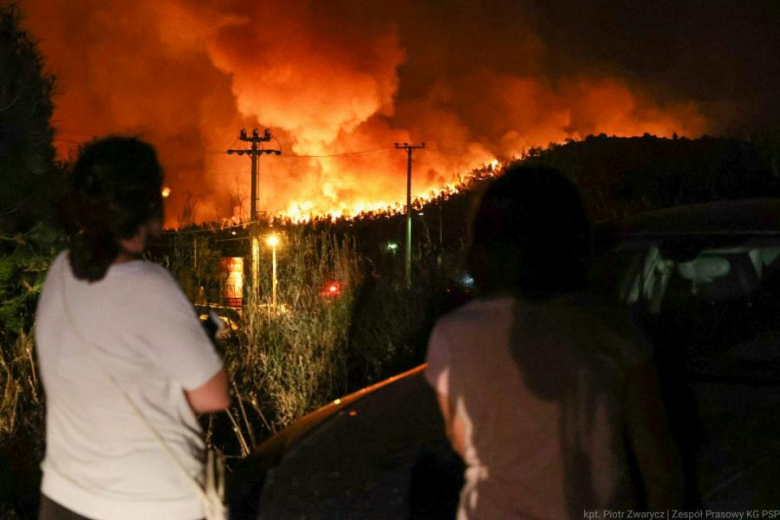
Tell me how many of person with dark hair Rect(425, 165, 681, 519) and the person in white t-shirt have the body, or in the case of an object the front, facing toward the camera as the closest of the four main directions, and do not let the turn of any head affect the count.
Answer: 0

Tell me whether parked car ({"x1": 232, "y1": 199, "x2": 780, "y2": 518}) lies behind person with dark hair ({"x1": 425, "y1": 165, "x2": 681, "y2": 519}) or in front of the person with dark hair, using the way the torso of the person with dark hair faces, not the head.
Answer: in front

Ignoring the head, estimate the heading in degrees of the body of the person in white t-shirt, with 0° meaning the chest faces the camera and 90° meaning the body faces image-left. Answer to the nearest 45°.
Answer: approximately 225°

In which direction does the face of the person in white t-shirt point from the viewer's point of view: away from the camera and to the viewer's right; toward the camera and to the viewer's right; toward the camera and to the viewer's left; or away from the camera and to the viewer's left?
away from the camera and to the viewer's right

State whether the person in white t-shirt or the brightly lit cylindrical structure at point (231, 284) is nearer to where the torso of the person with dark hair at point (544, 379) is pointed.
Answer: the brightly lit cylindrical structure

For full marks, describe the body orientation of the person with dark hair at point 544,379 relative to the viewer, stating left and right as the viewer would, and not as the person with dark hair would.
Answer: facing away from the viewer

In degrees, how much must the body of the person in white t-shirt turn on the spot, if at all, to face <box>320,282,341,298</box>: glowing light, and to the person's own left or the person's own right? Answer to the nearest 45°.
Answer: approximately 45° to the person's own left

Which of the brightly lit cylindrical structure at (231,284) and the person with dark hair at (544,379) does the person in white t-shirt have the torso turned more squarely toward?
the brightly lit cylindrical structure

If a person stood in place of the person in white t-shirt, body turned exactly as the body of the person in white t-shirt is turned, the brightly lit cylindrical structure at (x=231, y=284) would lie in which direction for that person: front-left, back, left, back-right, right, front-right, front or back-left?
front-left

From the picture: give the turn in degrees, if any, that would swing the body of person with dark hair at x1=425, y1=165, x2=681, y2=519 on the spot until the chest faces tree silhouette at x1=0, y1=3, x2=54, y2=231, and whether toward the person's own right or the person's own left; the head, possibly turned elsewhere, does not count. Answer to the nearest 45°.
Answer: approximately 45° to the person's own left

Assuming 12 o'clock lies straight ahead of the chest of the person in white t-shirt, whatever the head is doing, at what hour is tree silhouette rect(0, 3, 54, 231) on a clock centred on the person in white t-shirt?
The tree silhouette is roughly at 10 o'clock from the person in white t-shirt.

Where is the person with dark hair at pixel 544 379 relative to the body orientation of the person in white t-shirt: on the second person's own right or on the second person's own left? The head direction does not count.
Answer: on the second person's own right

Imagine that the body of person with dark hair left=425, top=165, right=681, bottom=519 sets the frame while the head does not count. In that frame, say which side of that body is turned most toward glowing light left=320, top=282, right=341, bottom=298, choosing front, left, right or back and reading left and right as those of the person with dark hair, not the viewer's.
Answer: front
